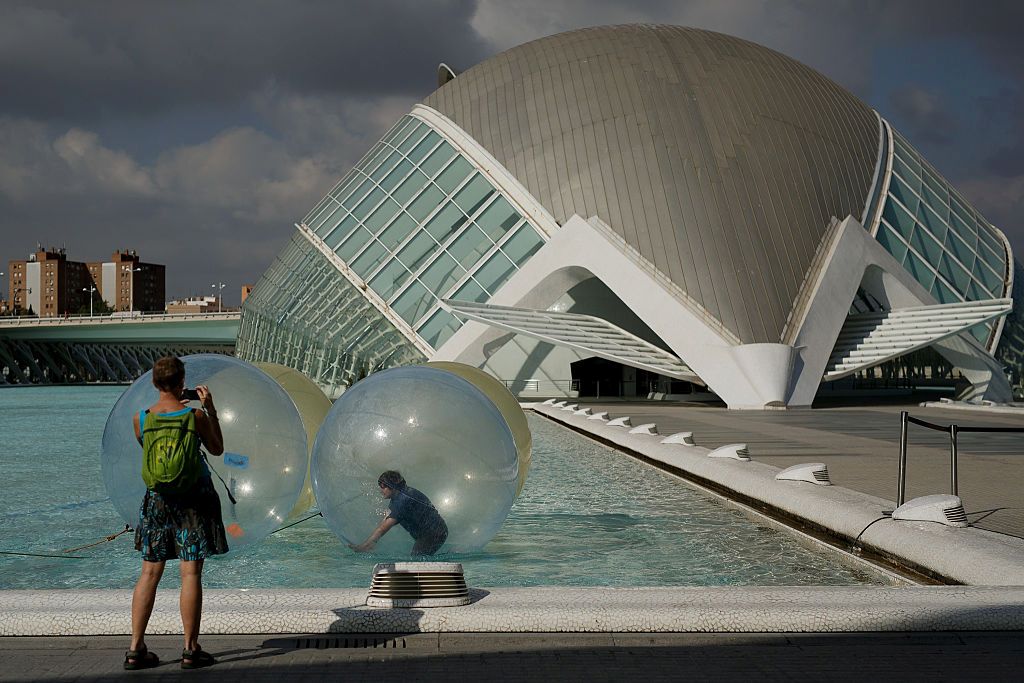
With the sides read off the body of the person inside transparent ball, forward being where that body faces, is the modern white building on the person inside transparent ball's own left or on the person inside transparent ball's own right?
on the person inside transparent ball's own right

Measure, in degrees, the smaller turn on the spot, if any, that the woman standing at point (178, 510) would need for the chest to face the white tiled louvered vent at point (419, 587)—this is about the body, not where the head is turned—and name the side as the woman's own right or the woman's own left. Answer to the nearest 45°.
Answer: approximately 45° to the woman's own right

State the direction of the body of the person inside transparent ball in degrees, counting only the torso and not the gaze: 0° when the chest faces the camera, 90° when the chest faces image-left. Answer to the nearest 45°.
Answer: approximately 90°

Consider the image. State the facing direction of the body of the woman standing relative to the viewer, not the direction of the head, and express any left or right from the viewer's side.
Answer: facing away from the viewer and to the right of the viewer

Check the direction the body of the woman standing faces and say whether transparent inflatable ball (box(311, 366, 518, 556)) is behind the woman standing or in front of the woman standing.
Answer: in front

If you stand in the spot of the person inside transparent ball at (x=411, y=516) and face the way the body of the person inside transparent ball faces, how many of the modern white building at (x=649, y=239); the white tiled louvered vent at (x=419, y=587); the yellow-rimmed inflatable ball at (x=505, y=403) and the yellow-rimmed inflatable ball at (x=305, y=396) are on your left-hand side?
1

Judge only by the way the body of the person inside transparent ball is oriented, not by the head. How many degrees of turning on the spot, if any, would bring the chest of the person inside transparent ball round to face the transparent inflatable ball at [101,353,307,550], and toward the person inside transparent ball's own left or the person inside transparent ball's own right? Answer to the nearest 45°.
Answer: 0° — they already face it

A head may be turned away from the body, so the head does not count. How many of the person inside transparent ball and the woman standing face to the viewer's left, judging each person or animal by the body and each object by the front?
1

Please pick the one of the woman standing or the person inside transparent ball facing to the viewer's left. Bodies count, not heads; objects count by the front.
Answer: the person inside transparent ball

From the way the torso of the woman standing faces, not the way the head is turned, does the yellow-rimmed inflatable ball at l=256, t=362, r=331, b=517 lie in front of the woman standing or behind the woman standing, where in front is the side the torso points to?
in front

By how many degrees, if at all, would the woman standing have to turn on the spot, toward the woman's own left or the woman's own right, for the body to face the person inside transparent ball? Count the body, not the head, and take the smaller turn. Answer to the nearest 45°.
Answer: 0° — they already face them
